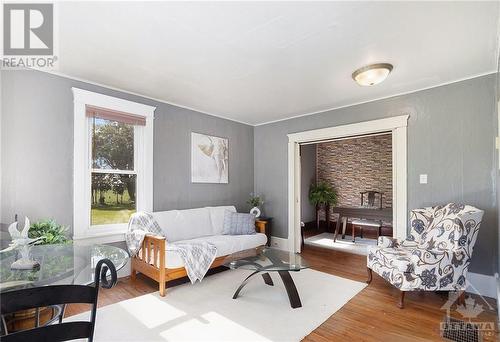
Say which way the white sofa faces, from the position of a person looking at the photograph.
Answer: facing the viewer and to the right of the viewer

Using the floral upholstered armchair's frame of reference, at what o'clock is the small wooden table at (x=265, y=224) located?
The small wooden table is roughly at 2 o'clock from the floral upholstered armchair.

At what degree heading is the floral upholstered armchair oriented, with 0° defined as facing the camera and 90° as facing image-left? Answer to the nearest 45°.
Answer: approximately 45°

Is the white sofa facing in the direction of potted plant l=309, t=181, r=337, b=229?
no

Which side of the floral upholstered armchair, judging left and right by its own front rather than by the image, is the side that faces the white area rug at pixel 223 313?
front

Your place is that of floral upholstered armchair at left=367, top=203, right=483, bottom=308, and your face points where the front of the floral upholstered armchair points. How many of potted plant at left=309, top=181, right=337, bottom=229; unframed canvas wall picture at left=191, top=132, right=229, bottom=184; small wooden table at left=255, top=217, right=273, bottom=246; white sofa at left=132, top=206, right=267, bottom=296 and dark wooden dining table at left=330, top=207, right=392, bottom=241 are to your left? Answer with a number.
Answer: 0

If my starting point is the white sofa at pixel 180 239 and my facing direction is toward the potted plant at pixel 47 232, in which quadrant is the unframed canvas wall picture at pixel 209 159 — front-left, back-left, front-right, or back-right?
back-right

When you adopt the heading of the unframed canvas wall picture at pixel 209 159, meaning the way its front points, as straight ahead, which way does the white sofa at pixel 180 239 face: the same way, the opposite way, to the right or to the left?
the same way

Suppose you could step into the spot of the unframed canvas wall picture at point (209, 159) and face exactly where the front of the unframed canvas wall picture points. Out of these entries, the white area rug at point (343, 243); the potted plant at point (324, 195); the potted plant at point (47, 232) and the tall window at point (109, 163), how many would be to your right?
2

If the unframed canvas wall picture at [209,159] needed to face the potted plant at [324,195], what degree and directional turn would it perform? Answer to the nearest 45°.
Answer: approximately 90° to its left

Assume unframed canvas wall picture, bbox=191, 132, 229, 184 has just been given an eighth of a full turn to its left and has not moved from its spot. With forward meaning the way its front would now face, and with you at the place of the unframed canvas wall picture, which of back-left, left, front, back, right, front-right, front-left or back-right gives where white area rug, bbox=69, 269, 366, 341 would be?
right

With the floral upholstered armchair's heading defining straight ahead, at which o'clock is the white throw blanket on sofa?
The white throw blanket on sofa is roughly at 1 o'clock from the floral upholstered armchair.

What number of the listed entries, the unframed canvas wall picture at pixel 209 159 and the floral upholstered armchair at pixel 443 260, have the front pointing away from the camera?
0

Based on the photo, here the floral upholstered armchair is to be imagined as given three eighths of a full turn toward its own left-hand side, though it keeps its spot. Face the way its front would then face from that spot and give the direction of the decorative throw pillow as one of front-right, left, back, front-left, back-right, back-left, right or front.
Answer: back

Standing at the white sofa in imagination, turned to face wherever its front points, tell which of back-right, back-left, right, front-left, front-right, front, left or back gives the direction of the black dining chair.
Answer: front-right

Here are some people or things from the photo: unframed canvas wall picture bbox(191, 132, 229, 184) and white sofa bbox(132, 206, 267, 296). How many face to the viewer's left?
0

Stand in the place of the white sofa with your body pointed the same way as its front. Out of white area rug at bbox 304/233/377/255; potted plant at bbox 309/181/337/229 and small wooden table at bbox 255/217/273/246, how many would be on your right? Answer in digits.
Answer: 0

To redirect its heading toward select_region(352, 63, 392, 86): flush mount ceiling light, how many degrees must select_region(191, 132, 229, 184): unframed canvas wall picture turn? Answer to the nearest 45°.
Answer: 0° — it already faces it
